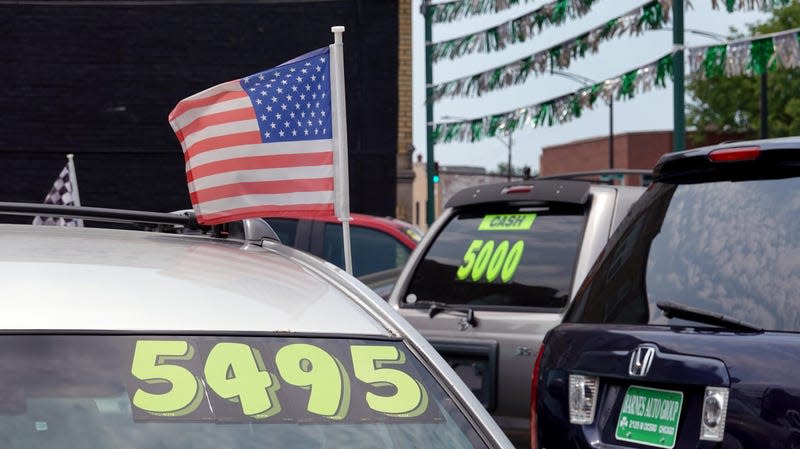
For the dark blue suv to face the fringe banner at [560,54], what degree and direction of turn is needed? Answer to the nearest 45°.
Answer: approximately 45° to its left

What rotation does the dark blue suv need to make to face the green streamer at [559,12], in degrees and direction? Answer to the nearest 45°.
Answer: approximately 45° to its left

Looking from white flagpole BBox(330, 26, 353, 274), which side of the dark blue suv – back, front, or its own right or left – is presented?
back

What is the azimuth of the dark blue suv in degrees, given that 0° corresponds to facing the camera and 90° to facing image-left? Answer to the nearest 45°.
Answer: approximately 225°

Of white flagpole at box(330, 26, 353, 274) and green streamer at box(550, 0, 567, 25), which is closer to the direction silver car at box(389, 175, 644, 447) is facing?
the green streamer
